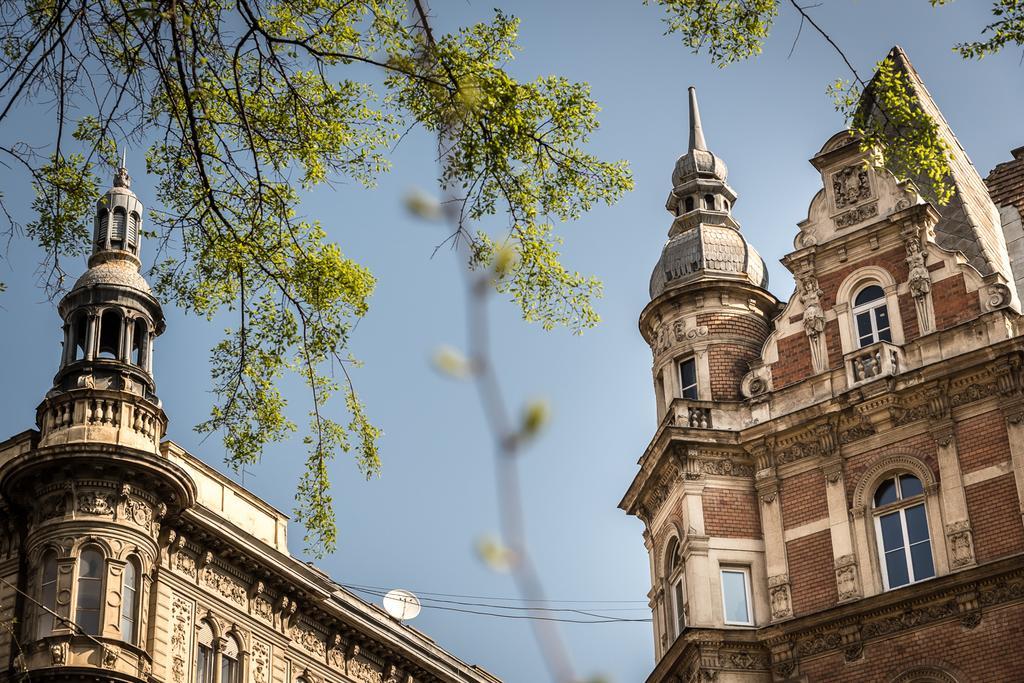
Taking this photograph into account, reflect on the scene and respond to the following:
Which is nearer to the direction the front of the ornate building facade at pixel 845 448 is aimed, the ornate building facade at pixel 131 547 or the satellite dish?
the ornate building facade

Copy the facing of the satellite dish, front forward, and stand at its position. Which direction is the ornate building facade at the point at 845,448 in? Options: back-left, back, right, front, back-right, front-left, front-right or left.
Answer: front-left

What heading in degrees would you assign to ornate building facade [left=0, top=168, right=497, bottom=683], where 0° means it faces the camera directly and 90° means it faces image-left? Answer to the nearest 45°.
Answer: approximately 315°

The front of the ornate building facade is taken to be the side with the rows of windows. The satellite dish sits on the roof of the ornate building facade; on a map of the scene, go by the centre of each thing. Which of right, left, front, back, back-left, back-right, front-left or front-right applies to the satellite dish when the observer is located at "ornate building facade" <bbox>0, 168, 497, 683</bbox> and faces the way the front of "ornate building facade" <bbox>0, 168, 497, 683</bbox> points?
left

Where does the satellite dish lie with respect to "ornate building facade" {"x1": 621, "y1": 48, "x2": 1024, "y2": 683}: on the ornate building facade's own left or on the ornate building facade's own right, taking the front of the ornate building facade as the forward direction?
on the ornate building facade's own right

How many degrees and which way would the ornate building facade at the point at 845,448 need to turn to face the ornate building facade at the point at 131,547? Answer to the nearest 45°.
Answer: approximately 45° to its right

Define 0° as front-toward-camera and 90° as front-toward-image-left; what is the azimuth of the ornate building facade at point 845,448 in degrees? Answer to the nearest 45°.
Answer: approximately 45°

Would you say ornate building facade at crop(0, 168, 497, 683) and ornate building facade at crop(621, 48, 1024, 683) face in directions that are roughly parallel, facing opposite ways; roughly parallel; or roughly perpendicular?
roughly perpendicular
